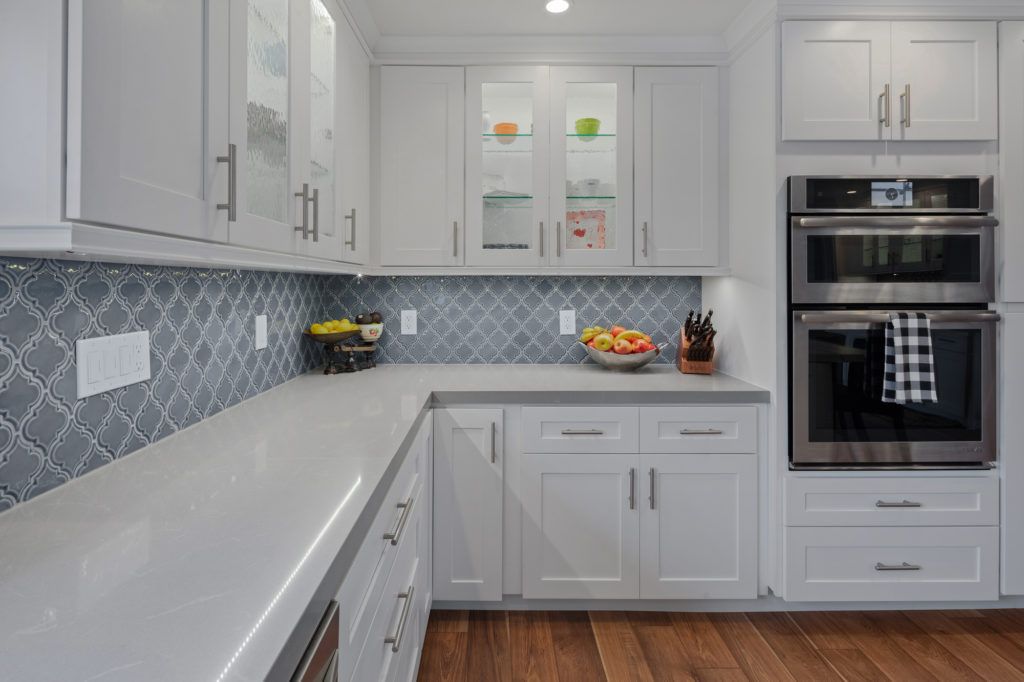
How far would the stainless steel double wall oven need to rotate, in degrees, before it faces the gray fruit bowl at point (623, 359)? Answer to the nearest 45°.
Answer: approximately 90° to its right

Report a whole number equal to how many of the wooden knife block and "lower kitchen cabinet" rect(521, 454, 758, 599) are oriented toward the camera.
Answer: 2

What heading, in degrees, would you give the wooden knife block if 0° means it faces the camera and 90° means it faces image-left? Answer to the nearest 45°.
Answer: approximately 0°

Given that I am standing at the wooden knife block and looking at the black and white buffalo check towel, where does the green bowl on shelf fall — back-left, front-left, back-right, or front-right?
back-right

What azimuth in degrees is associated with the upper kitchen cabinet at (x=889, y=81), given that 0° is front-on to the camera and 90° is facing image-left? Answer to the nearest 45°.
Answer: approximately 0°

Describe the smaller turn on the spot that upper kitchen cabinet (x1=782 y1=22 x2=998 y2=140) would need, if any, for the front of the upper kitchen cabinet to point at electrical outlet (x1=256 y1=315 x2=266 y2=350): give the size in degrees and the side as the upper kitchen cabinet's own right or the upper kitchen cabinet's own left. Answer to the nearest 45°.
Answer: approximately 45° to the upper kitchen cabinet's own right

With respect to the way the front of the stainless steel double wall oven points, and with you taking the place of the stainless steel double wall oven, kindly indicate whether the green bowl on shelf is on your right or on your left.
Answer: on your right
